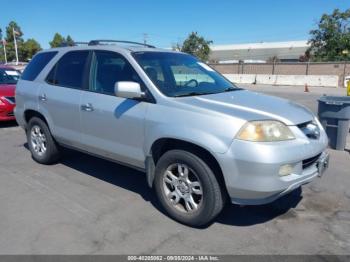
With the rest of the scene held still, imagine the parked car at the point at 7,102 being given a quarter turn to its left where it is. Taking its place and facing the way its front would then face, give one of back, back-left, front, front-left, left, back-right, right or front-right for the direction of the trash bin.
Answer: front-right

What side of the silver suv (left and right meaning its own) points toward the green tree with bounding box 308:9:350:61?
left

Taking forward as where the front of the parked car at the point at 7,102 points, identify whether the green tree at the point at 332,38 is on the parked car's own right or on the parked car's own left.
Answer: on the parked car's own left

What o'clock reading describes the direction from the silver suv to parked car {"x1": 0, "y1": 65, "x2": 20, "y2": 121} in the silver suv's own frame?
The parked car is roughly at 6 o'clock from the silver suv.

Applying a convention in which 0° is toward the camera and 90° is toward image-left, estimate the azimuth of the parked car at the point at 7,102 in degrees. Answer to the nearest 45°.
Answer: approximately 0°

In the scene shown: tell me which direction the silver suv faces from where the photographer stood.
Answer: facing the viewer and to the right of the viewer

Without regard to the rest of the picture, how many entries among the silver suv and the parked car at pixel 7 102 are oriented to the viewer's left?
0
